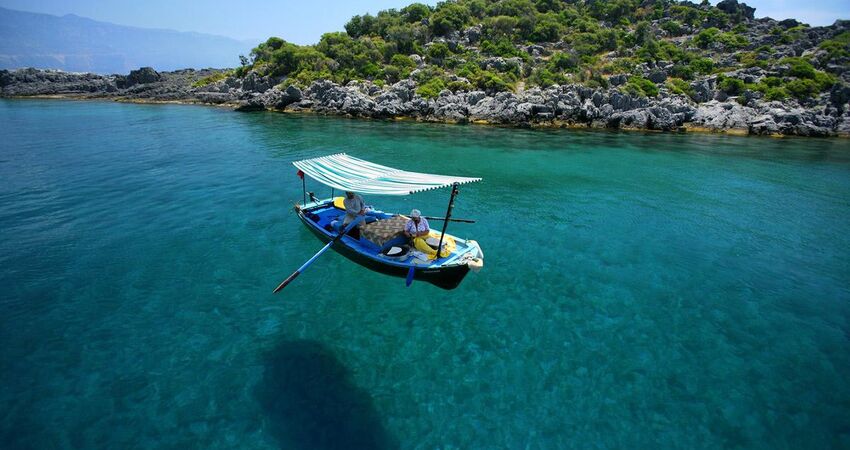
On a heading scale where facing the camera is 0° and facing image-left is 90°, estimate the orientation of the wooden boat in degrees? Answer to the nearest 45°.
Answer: approximately 315°
